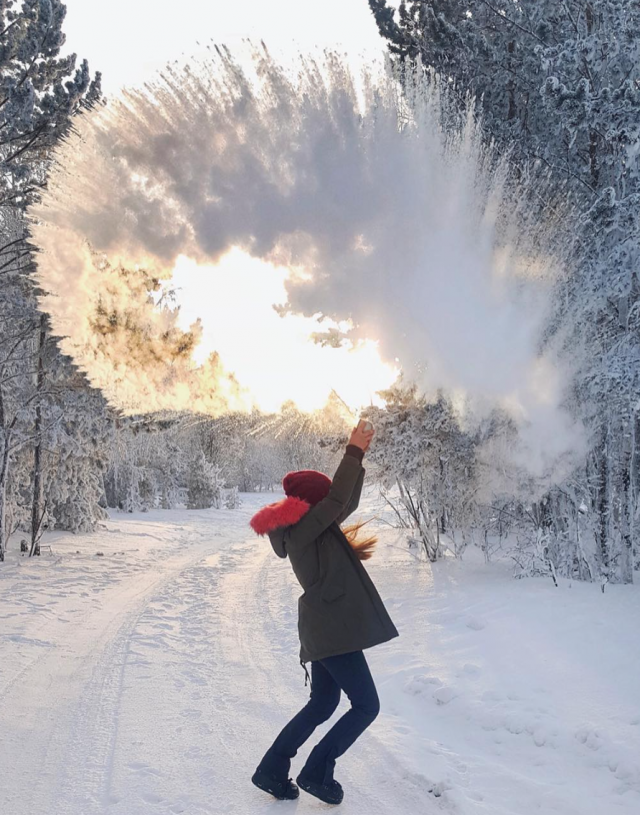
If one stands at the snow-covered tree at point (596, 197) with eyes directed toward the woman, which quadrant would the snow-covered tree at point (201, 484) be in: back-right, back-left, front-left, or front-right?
back-right

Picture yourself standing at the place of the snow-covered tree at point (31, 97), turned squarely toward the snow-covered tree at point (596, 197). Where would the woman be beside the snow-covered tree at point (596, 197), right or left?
right

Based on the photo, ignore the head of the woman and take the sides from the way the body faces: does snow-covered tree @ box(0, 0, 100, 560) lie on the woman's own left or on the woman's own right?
on the woman's own left

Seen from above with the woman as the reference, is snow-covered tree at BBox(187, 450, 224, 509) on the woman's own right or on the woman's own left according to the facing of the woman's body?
on the woman's own left

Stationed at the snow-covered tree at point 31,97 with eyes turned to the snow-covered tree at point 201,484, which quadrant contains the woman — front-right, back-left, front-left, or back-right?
back-right
